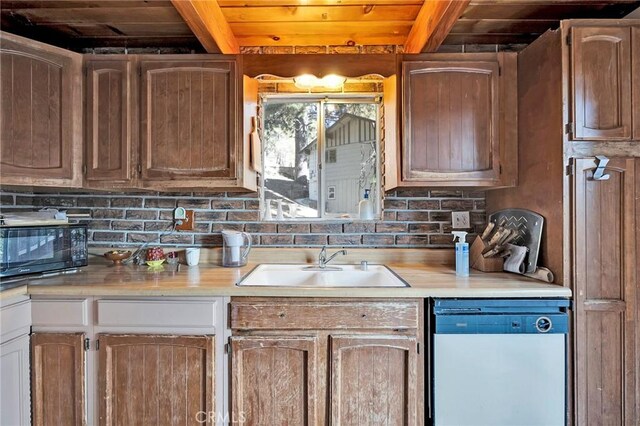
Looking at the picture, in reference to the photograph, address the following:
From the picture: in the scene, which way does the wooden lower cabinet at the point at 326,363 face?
toward the camera

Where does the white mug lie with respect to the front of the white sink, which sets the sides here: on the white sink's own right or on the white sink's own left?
on the white sink's own right

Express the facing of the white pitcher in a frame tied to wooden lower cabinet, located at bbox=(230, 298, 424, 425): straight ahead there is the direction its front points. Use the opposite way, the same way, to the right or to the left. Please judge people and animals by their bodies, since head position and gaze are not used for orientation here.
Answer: to the right

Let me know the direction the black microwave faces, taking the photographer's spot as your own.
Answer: facing the viewer and to the right of the viewer

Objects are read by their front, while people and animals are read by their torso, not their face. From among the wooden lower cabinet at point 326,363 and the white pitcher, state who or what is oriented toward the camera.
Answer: the wooden lower cabinet

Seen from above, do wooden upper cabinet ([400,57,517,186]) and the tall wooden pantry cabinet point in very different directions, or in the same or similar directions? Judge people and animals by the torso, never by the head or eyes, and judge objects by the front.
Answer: same or similar directions

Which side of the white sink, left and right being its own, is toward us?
front

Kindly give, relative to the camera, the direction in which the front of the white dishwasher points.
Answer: facing the viewer

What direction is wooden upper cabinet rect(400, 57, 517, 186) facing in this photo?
toward the camera
